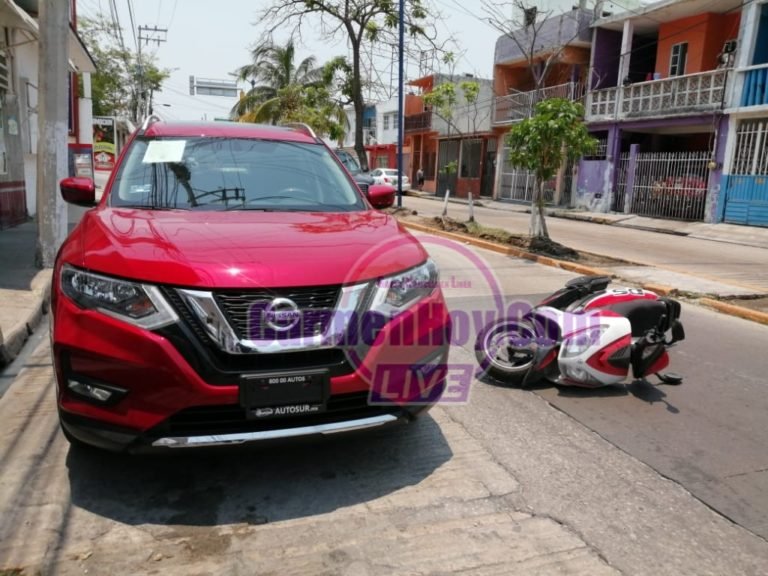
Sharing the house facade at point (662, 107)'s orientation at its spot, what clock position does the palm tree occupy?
The palm tree is roughly at 2 o'clock from the house facade.

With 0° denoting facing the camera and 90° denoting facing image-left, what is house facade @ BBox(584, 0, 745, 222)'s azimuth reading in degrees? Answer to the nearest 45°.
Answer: approximately 45°

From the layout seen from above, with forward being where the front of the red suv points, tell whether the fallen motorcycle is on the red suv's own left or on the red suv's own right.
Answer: on the red suv's own left

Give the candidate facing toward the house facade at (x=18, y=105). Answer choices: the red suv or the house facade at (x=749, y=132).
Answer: the house facade at (x=749, y=132)

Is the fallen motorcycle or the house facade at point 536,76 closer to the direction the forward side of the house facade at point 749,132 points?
the fallen motorcycle

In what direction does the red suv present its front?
toward the camera

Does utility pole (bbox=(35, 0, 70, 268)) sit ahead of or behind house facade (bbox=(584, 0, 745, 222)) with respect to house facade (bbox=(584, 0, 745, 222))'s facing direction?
ahead

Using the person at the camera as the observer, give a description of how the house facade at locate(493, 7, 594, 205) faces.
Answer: facing the viewer and to the left of the viewer

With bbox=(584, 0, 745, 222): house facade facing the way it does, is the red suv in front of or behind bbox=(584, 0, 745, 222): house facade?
in front

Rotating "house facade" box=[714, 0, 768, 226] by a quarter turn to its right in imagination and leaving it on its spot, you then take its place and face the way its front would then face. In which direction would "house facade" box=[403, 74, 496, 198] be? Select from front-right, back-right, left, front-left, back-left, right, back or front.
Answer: front
